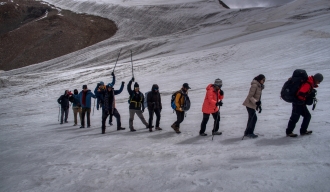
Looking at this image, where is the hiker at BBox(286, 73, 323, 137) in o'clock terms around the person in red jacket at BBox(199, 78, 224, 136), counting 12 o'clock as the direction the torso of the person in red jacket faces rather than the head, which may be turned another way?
The hiker is roughly at 1 o'clock from the person in red jacket.

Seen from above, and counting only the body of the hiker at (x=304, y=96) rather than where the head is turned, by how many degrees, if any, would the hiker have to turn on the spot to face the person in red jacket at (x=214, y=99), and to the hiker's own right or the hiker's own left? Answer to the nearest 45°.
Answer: approximately 180°

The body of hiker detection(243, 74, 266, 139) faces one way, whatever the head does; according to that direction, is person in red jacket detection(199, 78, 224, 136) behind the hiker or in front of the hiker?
behind

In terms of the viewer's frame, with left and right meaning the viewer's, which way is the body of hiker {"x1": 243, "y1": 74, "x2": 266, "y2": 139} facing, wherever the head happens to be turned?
facing to the right of the viewer

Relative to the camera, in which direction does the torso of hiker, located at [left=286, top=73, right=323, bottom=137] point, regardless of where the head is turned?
to the viewer's right

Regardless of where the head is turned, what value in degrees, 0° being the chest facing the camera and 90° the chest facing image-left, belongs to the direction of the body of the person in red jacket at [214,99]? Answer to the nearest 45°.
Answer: approximately 270°
